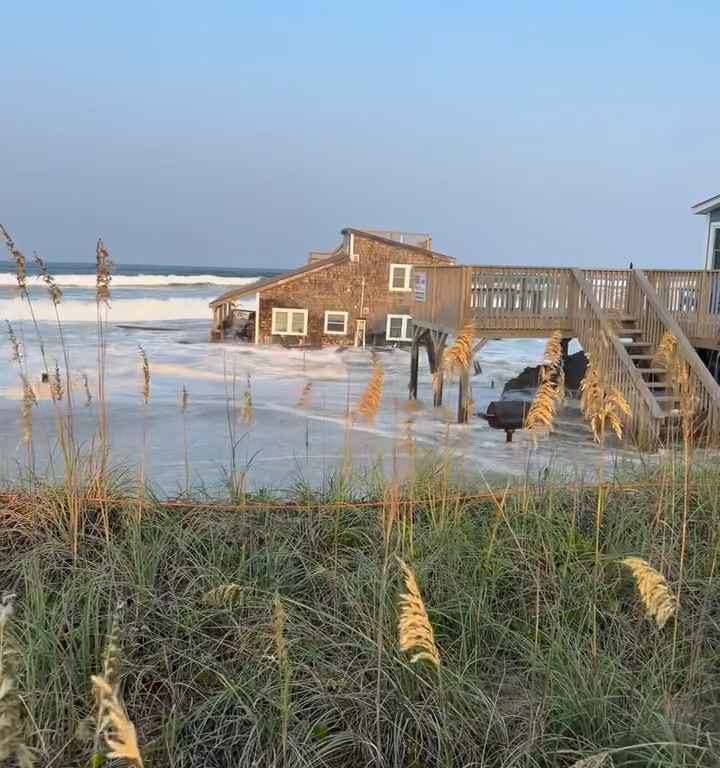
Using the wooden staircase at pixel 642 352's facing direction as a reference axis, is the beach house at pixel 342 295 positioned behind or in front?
behind

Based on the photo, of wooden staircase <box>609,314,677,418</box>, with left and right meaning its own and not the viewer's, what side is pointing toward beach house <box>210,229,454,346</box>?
back

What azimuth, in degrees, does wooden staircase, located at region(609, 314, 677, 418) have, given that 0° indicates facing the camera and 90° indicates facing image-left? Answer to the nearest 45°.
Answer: approximately 315°
